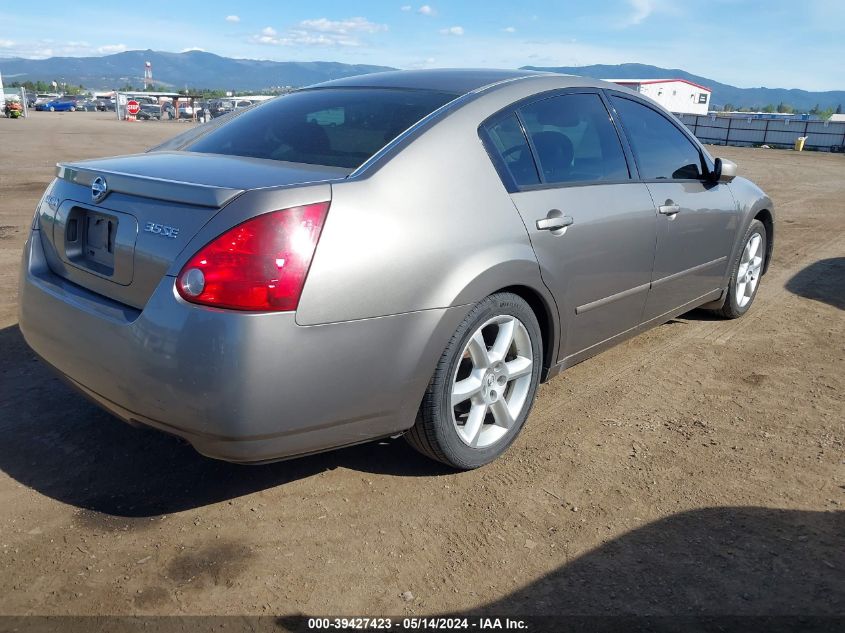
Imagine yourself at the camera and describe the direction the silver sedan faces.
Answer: facing away from the viewer and to the right of the viewer
